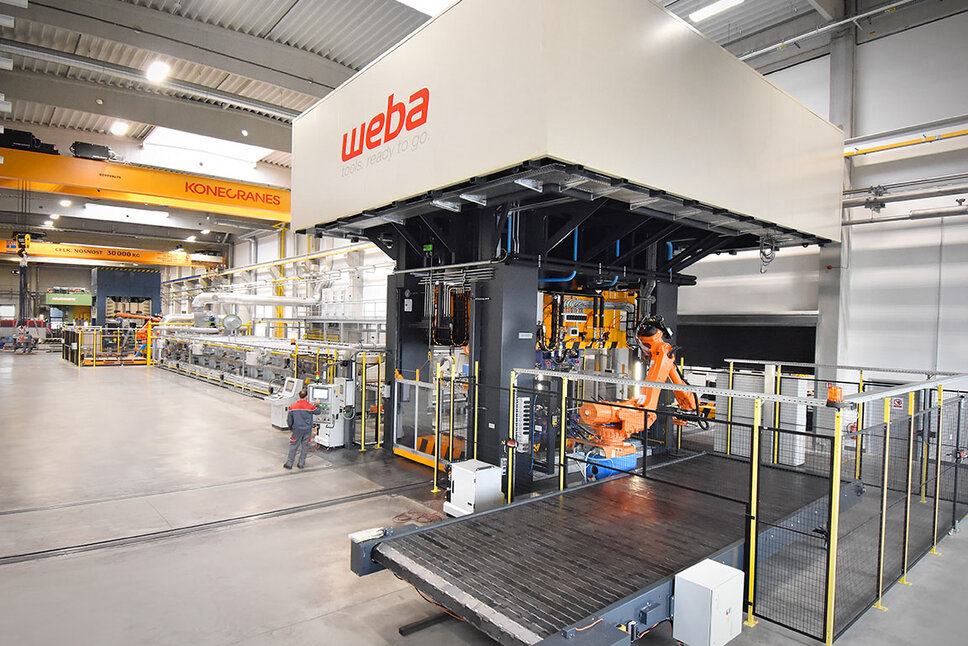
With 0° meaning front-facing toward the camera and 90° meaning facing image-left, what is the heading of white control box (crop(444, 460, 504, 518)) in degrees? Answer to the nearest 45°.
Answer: approximately 45°

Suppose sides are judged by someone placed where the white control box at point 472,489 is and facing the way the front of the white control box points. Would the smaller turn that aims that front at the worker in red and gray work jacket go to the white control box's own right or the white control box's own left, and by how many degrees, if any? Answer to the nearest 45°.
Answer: approximately 90° to the white control box's own right

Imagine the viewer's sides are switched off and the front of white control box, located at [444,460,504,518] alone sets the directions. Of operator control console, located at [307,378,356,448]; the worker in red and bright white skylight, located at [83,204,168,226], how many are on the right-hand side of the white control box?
3

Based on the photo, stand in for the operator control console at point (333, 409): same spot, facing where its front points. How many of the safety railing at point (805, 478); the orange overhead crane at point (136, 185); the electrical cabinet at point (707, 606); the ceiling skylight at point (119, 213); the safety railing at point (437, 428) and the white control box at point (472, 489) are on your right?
2

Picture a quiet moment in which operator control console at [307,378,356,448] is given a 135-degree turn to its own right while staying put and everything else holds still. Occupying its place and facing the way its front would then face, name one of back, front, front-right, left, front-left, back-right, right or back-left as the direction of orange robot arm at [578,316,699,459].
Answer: back-right

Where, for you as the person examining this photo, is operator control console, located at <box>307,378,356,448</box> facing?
facing the viewer and to the left of the viewer

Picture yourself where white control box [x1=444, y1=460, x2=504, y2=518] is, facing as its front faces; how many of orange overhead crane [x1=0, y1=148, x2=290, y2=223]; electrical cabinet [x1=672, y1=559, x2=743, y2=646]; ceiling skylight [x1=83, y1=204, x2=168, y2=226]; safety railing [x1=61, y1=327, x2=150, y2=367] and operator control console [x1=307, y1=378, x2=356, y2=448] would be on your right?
4

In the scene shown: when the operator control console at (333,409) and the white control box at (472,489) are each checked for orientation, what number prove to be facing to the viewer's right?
0

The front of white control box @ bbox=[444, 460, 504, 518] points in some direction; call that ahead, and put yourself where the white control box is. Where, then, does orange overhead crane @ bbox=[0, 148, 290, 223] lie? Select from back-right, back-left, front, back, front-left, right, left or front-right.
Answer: right

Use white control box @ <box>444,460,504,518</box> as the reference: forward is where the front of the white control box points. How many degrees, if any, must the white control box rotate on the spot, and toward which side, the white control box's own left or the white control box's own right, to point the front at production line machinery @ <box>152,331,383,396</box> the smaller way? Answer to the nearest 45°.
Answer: approximately 90° to the white control box's own right

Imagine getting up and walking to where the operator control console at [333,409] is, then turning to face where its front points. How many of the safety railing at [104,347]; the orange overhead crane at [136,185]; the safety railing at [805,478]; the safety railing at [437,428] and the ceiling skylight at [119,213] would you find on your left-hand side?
2

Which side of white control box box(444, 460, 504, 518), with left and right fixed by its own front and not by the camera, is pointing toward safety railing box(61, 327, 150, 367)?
right
